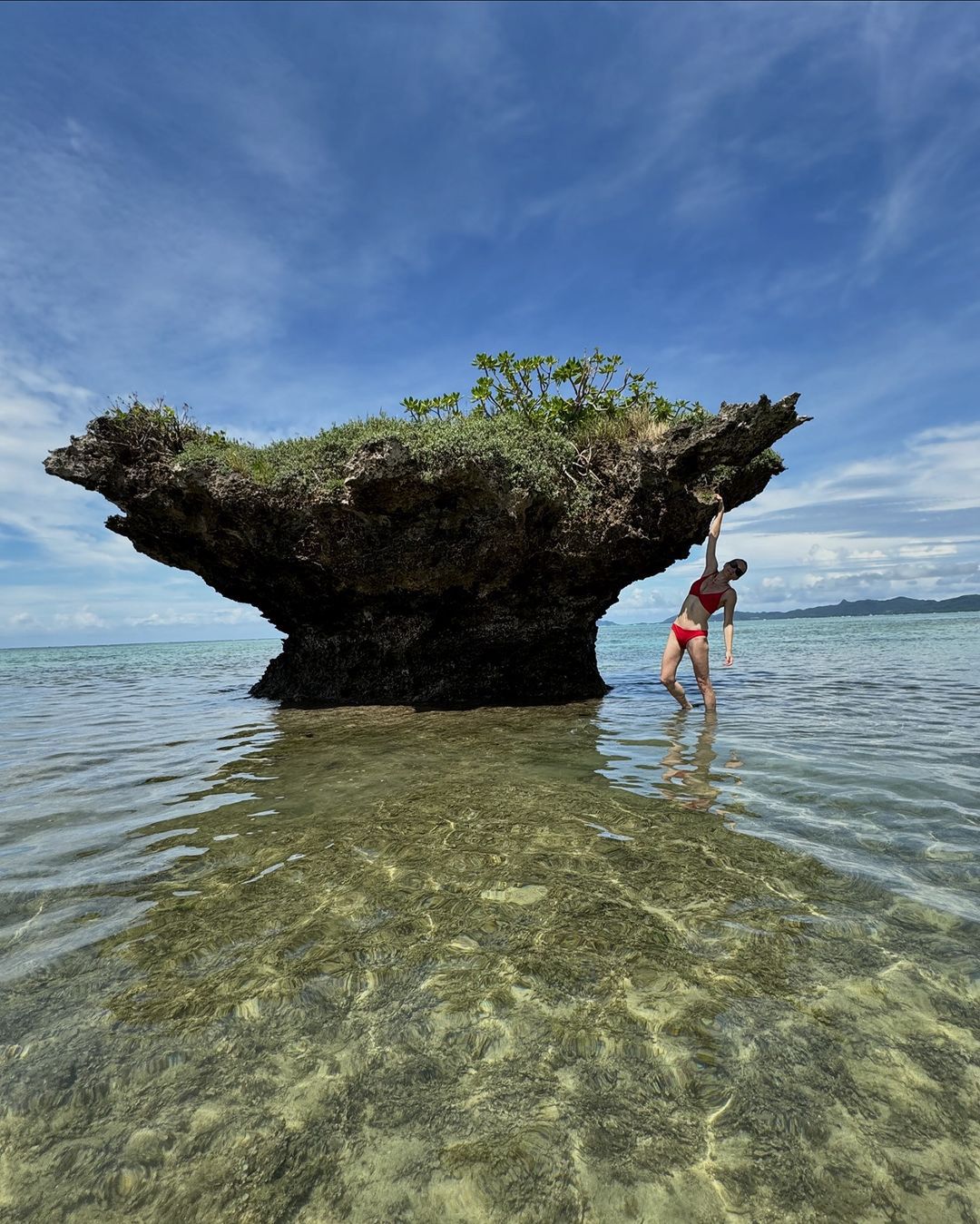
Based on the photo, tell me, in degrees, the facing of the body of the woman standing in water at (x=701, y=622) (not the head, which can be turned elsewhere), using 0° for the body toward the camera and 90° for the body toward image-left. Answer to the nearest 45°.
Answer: approximately 0°

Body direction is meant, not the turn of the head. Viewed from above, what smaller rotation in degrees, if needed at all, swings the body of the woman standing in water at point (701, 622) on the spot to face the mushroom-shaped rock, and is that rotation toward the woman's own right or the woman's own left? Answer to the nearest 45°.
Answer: approximately 90° to the woman's own right
